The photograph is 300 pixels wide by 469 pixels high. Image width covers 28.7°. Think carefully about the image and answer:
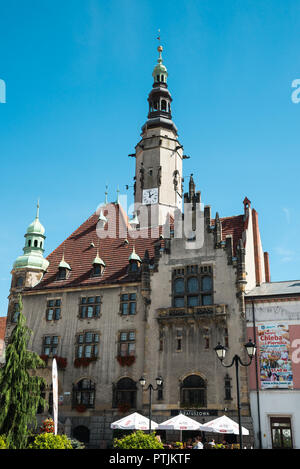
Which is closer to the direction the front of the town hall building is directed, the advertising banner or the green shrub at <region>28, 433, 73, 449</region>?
the green shrub

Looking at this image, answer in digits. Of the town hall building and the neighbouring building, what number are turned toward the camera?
2

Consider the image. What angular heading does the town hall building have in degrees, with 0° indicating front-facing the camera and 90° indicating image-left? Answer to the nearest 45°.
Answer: approximately 0°

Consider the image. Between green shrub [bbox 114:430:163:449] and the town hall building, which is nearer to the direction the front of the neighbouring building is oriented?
the green shrub

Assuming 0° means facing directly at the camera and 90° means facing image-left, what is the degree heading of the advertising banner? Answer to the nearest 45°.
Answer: approximately 0°
